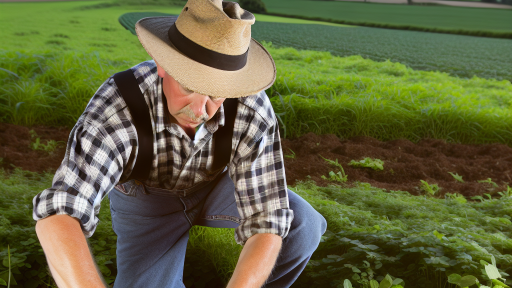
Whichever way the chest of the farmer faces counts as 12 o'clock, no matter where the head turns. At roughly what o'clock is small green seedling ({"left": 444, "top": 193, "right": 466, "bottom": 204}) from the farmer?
The small green seedling is roughly at 8 o'clock from the farmer.

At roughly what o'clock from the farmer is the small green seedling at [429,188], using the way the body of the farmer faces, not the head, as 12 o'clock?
The small green seedling is roughly at 8 o'clock from the farmer.

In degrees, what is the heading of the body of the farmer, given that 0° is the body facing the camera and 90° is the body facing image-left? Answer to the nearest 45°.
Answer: approximately 0°

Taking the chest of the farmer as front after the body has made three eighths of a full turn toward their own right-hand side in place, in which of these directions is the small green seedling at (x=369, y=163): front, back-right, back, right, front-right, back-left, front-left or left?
right
